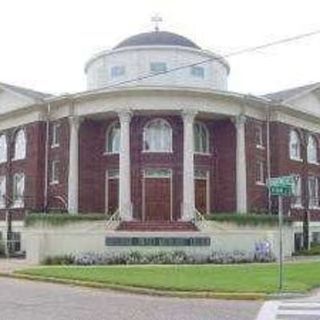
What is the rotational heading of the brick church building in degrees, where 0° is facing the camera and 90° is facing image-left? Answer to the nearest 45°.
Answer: approximately 0°

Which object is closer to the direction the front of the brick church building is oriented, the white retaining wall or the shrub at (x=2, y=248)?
the white retaining wall

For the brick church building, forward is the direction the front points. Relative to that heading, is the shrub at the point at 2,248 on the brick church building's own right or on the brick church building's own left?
on the brick church building's own right

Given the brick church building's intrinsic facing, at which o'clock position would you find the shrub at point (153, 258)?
The shrub is roughly at 12 o'clock from the brick church building.

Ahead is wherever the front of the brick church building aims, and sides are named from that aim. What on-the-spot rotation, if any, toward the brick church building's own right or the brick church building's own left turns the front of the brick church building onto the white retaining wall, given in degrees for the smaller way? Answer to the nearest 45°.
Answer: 0° — it already faces it
